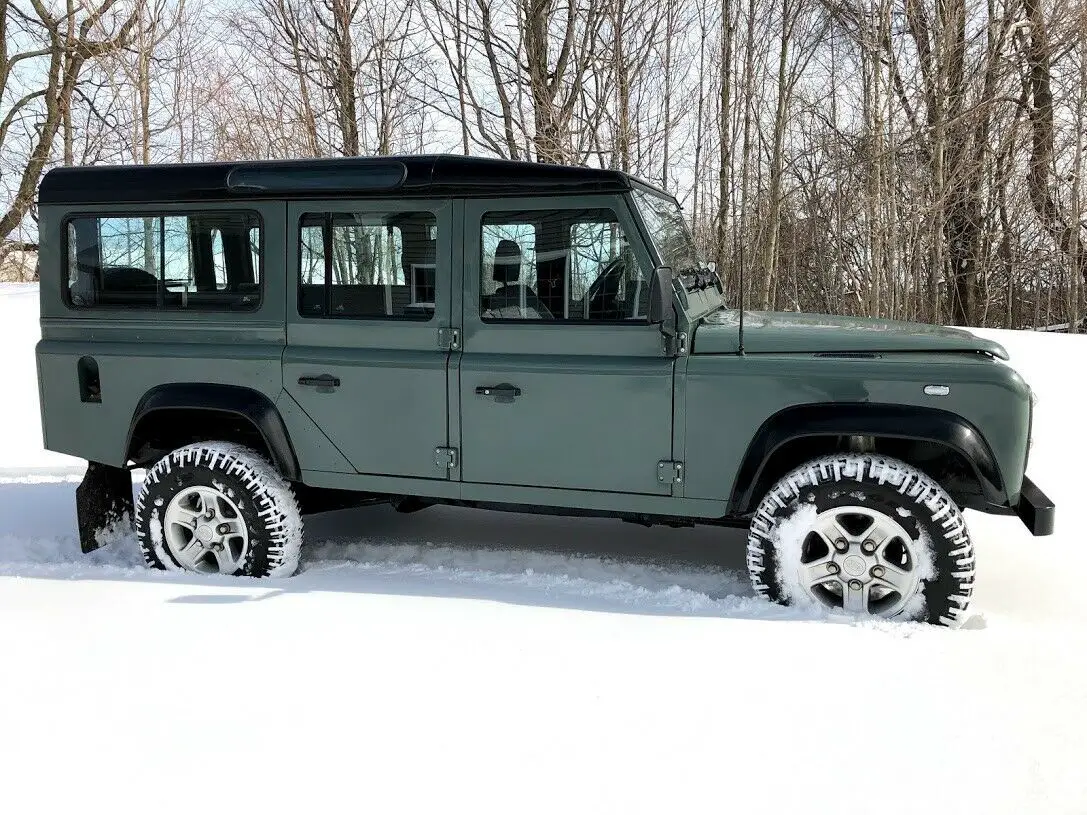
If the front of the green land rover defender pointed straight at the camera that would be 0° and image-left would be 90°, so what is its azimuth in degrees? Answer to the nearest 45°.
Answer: approximately 270°
